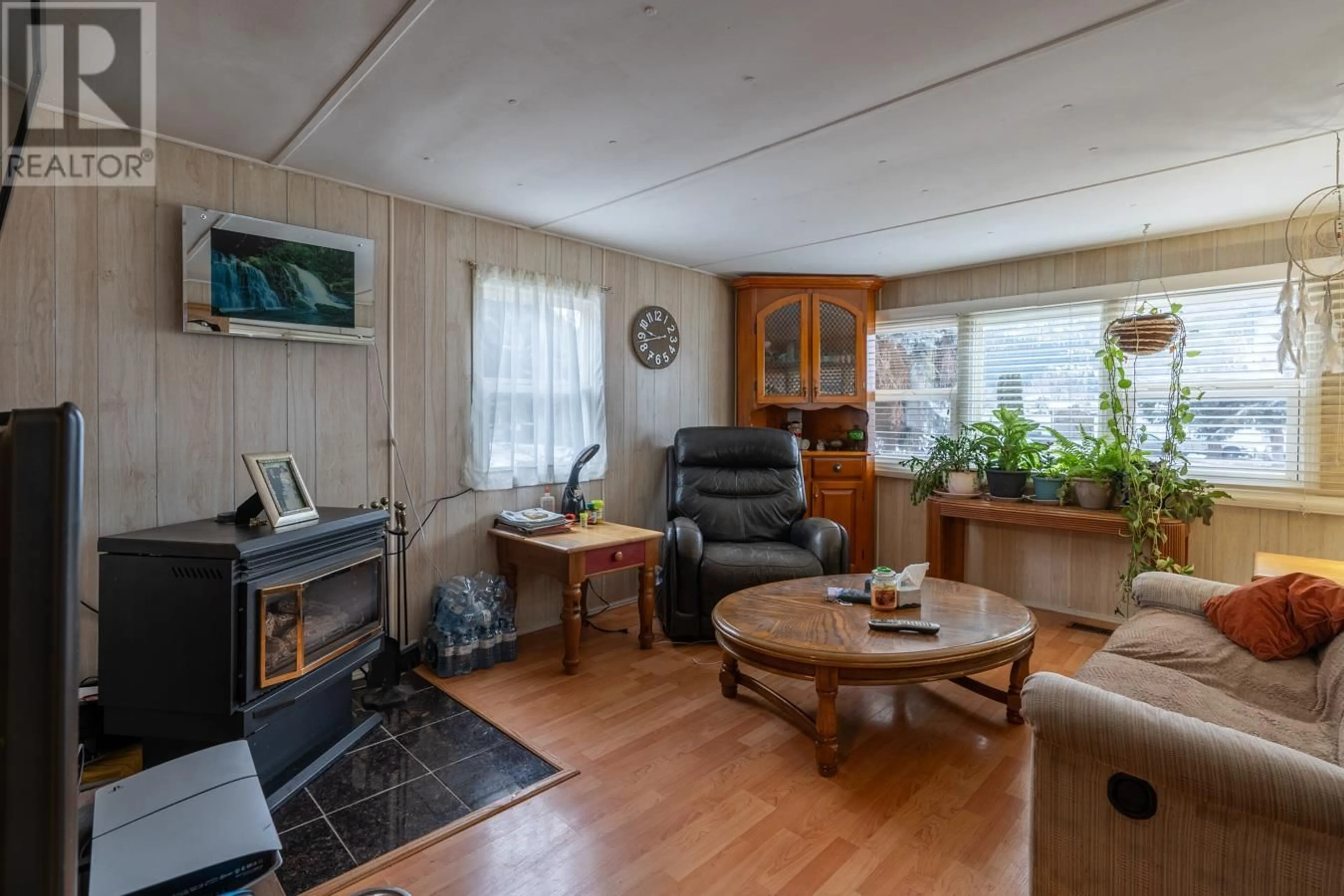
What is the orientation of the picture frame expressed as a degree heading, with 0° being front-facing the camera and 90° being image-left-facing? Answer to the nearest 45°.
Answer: approximately 315°

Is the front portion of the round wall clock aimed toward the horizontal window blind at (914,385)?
no

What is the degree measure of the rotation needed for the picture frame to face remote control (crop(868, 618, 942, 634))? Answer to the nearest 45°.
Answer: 0° — it already faces it

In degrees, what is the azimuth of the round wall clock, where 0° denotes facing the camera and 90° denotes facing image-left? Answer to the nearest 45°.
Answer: approximately 315°

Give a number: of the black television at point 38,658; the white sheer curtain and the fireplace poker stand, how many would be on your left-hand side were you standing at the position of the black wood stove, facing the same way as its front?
2

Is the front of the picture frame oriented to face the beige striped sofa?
yes

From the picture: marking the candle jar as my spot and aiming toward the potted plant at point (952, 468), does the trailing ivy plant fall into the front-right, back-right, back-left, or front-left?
front-right

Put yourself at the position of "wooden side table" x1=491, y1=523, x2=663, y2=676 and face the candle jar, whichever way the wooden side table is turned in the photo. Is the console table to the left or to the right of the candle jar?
left

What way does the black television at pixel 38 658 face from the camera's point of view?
to the viewer's right

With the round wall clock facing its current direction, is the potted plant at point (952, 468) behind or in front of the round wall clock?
in front

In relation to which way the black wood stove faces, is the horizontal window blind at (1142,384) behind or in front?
in front

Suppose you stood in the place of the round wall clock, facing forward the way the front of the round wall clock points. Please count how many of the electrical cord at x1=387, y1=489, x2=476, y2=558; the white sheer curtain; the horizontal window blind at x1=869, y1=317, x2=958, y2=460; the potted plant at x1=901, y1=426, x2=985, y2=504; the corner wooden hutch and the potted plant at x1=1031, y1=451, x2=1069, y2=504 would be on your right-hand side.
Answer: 2

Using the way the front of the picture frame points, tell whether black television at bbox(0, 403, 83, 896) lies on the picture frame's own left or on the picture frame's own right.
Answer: on the picture frame's own right

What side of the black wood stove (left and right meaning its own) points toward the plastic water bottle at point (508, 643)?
left

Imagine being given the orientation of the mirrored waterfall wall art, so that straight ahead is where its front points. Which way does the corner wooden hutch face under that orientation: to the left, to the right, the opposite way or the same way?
to the right

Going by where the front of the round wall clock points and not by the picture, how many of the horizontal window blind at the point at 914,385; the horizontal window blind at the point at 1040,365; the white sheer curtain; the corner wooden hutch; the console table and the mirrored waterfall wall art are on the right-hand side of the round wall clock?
2

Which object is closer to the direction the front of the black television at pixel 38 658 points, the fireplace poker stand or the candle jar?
the candle jar

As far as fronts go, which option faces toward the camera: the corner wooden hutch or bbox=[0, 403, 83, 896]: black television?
the corner wooden hutch

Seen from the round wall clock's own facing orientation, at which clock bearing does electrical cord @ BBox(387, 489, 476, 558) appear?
The electrical cord is roughly at 3 o'clock from the round wall clock.

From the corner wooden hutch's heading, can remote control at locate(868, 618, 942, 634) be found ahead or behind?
ahead

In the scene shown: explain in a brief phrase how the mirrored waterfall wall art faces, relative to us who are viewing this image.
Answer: facing the viewer and to the right of the viewer
